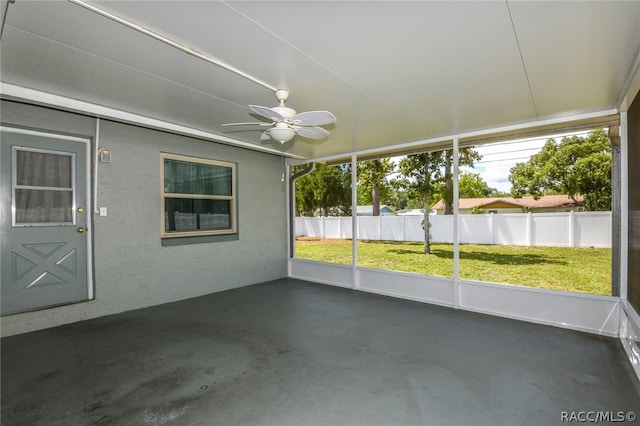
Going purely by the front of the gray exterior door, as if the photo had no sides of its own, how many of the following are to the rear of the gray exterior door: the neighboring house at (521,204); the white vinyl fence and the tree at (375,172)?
0

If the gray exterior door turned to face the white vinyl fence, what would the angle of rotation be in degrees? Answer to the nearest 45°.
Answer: approximately 45° to its left

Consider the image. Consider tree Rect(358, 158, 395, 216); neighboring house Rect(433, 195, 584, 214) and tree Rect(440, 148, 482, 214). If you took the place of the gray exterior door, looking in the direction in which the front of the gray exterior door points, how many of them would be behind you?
0

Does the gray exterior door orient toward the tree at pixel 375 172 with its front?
no

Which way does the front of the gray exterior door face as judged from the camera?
facing the viewer and to the right of the viewer

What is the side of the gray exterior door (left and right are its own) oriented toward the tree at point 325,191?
left

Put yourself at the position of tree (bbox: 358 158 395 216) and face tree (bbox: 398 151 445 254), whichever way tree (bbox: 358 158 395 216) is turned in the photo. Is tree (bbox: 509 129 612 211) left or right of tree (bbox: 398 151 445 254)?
left

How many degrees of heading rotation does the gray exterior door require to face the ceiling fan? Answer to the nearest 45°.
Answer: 0° — it already faces it

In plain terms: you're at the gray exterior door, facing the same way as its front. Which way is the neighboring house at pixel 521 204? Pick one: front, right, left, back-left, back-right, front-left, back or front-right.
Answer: front-left

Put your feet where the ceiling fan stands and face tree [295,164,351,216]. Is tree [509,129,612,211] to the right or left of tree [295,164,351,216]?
right
